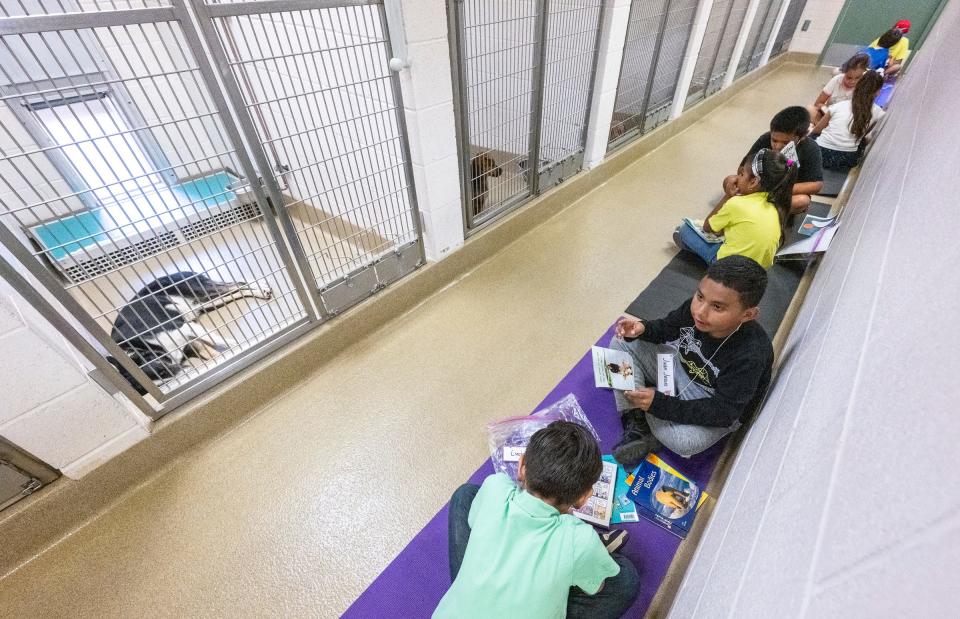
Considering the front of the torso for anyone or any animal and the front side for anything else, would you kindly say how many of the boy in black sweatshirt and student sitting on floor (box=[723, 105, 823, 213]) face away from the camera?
0

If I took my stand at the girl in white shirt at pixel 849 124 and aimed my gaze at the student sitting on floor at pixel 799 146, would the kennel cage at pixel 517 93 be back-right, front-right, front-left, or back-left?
front-right

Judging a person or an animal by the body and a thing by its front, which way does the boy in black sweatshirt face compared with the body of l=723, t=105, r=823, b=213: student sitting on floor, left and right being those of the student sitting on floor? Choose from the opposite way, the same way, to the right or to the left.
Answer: the same way

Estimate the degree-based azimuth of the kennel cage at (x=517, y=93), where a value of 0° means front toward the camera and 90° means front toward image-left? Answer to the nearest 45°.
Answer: approximately 315°

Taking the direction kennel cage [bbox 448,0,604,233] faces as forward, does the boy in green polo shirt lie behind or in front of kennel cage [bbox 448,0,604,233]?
in front

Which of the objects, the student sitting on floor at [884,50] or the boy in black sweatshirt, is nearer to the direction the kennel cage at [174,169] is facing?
the boy in black sweatshirt

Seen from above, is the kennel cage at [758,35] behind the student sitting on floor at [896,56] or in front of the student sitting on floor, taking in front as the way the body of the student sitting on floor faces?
in front

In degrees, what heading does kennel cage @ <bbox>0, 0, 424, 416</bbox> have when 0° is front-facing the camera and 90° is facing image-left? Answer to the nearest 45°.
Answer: approximately 315°

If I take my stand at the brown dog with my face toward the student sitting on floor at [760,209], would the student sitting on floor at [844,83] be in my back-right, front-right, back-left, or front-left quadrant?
front-left

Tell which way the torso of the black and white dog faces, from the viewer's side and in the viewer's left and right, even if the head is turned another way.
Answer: facing the viewer and to the left of the viewer

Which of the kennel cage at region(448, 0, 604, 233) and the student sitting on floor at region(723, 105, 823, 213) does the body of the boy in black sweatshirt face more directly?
the kennel cage

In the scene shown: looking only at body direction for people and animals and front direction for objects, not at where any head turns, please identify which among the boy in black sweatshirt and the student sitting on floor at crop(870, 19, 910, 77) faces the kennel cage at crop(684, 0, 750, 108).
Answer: the student sitting on floor

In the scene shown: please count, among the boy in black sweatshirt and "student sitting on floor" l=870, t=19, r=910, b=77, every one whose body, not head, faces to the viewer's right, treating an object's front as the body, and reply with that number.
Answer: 0

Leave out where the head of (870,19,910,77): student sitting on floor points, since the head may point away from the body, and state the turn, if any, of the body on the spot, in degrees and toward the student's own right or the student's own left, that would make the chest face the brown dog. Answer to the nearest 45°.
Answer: approximately 45° to the student's own left

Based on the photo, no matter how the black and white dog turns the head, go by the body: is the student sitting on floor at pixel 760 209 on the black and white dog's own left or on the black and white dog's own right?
on the black and white dog's own left

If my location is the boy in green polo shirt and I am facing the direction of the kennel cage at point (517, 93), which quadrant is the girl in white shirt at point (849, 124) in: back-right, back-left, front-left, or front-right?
front-right

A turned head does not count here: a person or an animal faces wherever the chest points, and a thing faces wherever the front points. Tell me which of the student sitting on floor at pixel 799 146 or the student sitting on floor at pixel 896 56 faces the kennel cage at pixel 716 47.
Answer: the student sitting on floor at pixel 896 56

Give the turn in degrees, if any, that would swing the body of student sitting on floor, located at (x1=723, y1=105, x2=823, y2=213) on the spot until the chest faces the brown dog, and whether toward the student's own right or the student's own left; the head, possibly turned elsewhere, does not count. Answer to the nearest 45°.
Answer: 0° — they already face it

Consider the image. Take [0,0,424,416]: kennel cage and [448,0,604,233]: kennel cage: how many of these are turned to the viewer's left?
0
